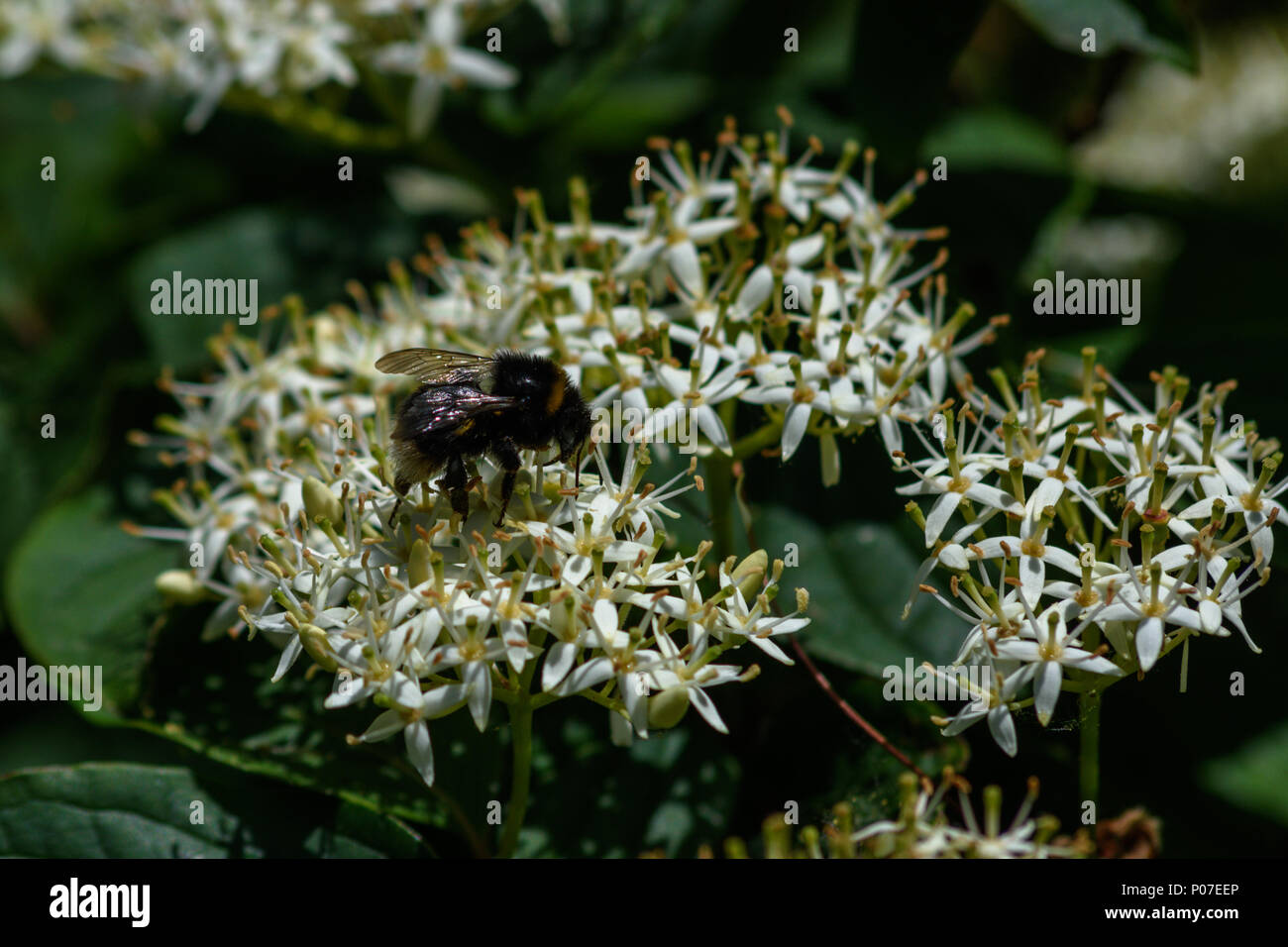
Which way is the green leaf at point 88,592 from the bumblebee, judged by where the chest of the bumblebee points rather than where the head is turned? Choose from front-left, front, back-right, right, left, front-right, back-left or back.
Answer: back-left

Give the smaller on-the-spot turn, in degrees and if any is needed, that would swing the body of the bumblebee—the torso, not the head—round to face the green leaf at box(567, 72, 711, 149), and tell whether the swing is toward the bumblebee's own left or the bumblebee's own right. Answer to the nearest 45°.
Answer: approximately 90° to the bumblebee's own left

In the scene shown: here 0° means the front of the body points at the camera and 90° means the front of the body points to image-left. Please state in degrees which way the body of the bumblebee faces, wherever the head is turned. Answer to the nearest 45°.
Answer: approximately 270°
